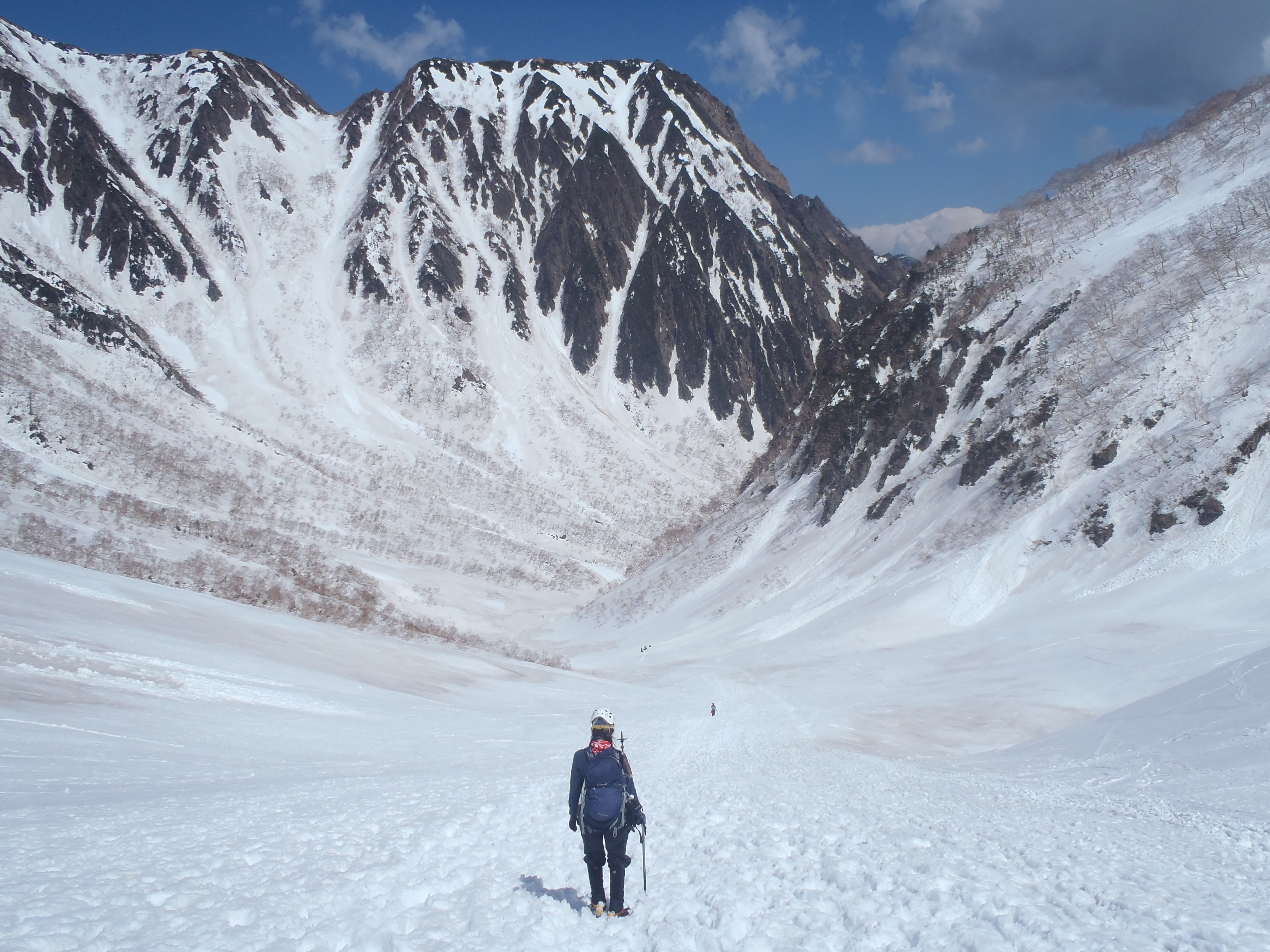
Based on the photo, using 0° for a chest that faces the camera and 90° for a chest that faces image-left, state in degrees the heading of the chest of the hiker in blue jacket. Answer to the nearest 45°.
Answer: approximately 180°
